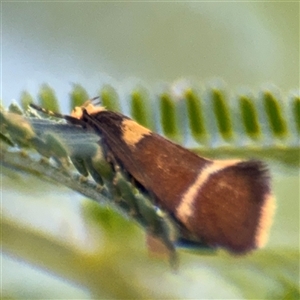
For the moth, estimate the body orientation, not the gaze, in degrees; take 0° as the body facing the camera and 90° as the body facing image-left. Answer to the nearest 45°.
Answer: approximately 90°
